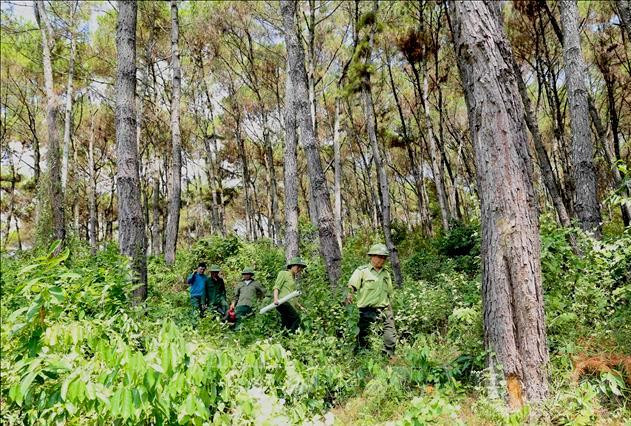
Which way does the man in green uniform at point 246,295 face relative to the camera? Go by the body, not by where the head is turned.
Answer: toward the camera

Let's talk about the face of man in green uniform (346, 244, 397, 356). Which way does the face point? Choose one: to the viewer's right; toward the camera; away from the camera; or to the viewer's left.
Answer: toward the camera

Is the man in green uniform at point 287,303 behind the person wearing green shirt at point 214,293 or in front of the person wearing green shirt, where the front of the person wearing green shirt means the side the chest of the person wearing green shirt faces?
in front

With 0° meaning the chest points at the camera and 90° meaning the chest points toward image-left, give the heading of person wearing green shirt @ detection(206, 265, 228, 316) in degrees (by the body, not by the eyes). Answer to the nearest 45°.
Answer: approximately 315°

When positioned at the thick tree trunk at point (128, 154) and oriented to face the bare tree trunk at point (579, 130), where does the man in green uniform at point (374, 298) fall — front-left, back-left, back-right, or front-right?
front-right

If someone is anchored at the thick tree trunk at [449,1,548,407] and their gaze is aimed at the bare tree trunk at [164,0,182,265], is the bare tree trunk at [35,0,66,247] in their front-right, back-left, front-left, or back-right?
front-left

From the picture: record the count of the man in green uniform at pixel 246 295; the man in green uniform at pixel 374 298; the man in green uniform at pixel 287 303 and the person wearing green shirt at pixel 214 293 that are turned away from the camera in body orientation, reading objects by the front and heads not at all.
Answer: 0

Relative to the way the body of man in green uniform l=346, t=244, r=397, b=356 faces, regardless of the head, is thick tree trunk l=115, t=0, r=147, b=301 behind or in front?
behind

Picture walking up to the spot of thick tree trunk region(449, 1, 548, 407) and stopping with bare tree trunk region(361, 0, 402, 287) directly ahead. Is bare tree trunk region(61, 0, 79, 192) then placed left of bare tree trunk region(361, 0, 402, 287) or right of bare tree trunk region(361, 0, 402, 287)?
left

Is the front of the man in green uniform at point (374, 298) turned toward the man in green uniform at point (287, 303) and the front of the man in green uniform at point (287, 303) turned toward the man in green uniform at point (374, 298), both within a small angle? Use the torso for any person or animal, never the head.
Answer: no

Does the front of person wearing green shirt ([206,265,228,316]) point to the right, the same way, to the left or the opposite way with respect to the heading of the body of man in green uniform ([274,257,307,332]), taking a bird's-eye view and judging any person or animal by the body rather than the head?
the same way

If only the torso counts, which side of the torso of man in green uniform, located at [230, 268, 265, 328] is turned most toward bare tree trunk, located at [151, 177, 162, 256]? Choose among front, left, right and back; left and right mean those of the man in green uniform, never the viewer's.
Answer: back

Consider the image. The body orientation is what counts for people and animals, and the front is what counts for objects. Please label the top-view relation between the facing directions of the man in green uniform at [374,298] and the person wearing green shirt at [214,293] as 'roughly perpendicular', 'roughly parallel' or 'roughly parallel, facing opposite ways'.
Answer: roughly parallel

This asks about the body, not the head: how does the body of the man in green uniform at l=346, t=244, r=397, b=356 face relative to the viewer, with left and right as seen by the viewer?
facing the viewer and to the right of the viewer

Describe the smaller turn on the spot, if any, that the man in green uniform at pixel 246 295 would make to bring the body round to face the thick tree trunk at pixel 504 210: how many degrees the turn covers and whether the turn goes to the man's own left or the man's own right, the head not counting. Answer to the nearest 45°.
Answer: approximately 45° to the man's own left
